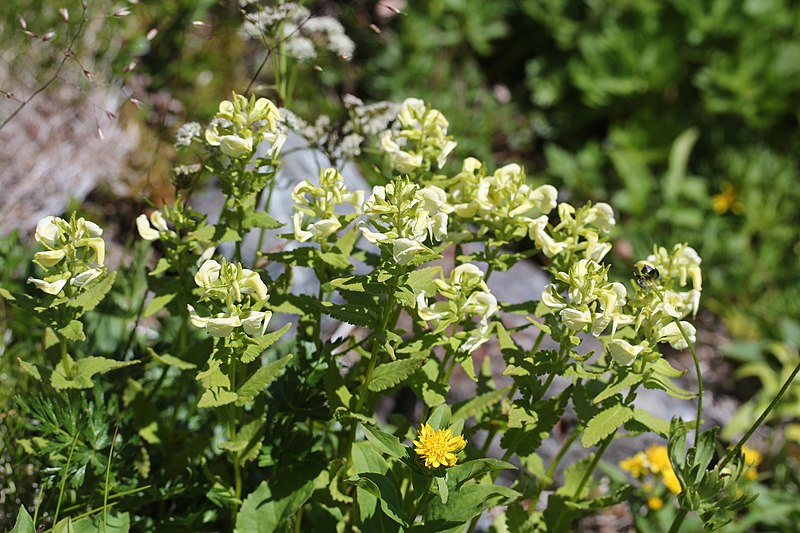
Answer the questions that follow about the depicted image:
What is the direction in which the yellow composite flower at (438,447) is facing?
toward the camera

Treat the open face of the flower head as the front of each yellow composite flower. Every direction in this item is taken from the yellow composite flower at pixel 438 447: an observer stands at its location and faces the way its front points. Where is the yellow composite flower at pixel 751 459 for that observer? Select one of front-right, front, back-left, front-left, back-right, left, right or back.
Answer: back-left

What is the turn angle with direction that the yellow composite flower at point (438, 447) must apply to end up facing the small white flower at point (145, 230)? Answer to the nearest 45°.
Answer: approximately 90° to its right
